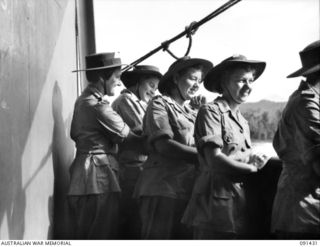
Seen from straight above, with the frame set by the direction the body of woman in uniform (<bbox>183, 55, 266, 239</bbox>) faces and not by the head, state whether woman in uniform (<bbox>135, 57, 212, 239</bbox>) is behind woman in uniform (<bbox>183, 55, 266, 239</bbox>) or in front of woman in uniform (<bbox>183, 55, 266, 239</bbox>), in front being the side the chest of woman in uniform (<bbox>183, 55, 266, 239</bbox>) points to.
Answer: behind

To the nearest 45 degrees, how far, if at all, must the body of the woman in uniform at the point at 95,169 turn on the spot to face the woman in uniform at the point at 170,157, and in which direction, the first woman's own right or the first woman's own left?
approximately 45° to the first woman's own right

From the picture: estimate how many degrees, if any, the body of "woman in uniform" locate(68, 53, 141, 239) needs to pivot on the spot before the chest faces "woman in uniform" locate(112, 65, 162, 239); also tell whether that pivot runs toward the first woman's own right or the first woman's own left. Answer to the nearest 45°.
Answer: approximately 45° to the first woman's own left

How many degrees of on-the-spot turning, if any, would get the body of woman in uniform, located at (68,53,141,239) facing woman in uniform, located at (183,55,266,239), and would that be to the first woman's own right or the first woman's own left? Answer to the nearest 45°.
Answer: approximately 45° to the first woman's own right

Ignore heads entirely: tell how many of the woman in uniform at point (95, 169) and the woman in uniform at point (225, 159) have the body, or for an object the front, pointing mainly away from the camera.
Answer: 0

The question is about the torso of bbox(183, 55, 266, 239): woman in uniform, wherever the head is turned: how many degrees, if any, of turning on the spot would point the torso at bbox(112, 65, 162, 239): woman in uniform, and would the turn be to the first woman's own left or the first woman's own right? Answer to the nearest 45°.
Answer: approximately 180°

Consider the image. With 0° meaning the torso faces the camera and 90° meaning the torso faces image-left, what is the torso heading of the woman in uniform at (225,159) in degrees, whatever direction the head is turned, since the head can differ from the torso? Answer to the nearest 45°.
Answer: approximately 315°

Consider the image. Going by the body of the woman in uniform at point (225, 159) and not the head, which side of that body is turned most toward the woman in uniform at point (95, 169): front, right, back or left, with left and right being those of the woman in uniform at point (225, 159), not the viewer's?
back

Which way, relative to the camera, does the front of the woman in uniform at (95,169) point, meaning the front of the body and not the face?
to the viewer's right
